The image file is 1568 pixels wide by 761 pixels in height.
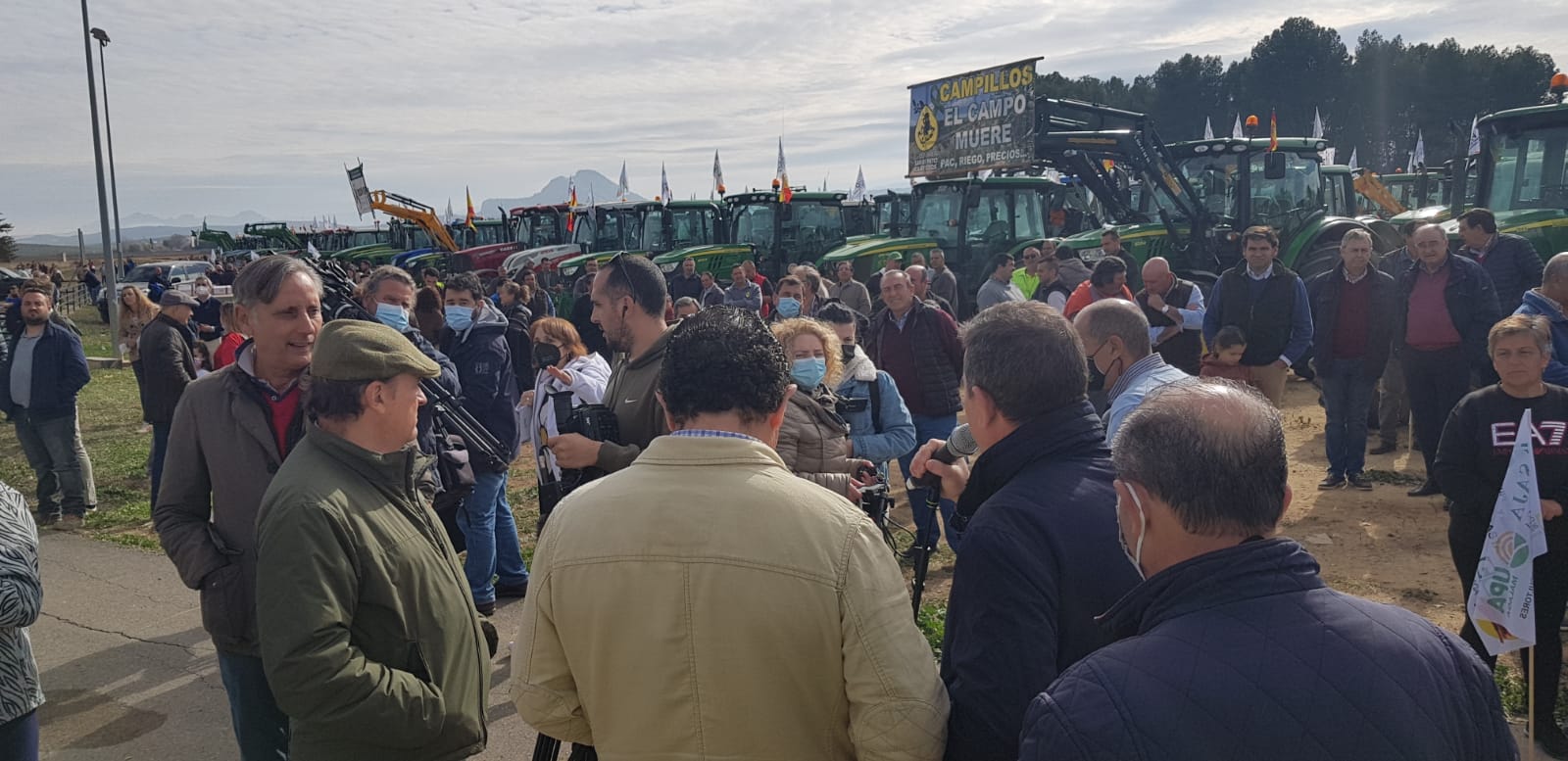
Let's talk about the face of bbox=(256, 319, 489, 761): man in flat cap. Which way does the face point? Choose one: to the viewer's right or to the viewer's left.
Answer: to the viewer's right

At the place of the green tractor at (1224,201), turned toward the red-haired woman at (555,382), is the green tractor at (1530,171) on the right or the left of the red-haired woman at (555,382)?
left

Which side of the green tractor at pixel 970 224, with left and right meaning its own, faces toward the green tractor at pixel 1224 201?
left

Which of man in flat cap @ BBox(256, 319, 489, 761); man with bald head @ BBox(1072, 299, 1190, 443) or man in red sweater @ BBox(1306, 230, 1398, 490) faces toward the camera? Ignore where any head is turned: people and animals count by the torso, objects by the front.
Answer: the man in red sweater

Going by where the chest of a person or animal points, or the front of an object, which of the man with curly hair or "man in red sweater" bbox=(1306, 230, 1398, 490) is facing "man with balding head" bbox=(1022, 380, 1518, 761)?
the man in red sweater

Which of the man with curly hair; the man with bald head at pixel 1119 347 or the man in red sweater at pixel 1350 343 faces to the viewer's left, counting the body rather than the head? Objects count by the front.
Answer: the man with bald head

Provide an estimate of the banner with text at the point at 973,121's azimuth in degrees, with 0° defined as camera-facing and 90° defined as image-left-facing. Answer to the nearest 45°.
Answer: approximately 45°

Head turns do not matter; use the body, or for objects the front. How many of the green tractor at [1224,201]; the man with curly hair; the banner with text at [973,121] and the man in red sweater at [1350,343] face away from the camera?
1

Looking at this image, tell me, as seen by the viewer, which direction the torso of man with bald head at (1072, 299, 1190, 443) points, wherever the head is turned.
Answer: to the viewer's left

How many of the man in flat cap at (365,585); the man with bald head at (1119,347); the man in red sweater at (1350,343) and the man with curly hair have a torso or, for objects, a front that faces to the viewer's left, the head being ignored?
1

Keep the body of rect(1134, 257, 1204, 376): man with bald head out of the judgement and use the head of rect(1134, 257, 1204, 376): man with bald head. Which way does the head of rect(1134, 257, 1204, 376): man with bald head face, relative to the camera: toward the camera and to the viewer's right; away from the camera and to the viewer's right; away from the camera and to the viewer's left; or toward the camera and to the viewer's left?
toward the camera and to the viewer's left

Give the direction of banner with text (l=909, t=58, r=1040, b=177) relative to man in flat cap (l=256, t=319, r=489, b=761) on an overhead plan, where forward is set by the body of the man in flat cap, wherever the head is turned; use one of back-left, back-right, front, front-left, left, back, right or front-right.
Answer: front-left

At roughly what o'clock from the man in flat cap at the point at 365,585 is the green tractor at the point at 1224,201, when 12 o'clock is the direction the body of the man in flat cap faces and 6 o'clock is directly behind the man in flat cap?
The green tractor is roughly at 11 o'clock from the man in flat cap.

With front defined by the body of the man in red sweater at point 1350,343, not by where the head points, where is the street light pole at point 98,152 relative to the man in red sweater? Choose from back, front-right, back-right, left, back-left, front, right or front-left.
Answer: right

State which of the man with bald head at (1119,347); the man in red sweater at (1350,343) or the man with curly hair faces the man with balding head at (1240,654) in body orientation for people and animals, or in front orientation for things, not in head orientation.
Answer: the man in red sweater

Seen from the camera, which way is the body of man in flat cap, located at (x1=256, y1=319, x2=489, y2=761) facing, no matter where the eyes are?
to the viewer's right

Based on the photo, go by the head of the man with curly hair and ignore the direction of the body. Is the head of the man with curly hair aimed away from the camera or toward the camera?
away from the camera

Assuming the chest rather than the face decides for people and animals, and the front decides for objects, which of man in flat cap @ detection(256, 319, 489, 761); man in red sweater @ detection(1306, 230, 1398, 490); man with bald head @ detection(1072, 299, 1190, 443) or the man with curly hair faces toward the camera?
the man in red sweater

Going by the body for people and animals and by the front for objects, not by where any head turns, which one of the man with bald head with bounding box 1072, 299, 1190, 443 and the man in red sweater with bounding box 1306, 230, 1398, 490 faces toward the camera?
the man in red sweater

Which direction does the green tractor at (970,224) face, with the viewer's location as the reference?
facing the viewer and to the left of the viewer

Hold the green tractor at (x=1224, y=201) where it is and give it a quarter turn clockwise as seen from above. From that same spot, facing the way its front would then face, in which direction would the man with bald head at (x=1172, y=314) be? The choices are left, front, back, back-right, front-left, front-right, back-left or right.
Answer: back-left
